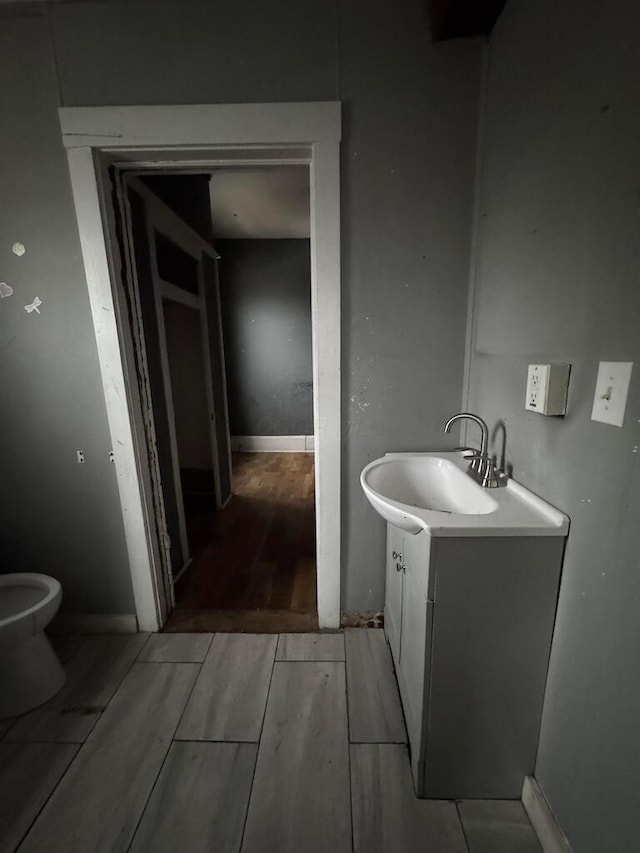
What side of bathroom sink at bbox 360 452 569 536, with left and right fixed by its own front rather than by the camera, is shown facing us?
left

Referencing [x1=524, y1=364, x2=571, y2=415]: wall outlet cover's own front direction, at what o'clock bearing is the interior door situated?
The interior door is roughly at 2 o'clock from the wall outlet cover.

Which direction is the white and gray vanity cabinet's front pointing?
to the viewer's left

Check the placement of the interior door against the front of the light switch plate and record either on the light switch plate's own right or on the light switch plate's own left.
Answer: on the light switch plate's own right
